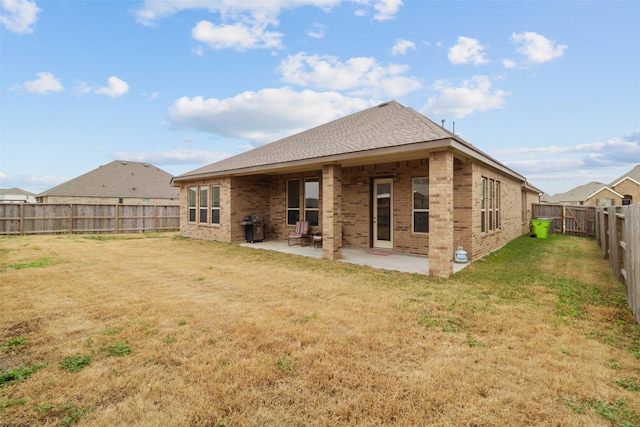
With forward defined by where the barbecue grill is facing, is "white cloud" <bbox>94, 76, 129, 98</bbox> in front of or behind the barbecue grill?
behind

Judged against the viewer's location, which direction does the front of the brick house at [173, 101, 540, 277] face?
facing away from the viewer and to the right of the viewer

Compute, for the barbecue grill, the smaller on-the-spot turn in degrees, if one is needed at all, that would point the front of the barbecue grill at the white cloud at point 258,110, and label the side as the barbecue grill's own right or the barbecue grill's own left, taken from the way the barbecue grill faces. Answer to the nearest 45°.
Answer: approximately 135° to the barbecue grill's own left

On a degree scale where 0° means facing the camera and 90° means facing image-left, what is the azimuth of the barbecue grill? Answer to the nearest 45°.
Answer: approximately 315°
